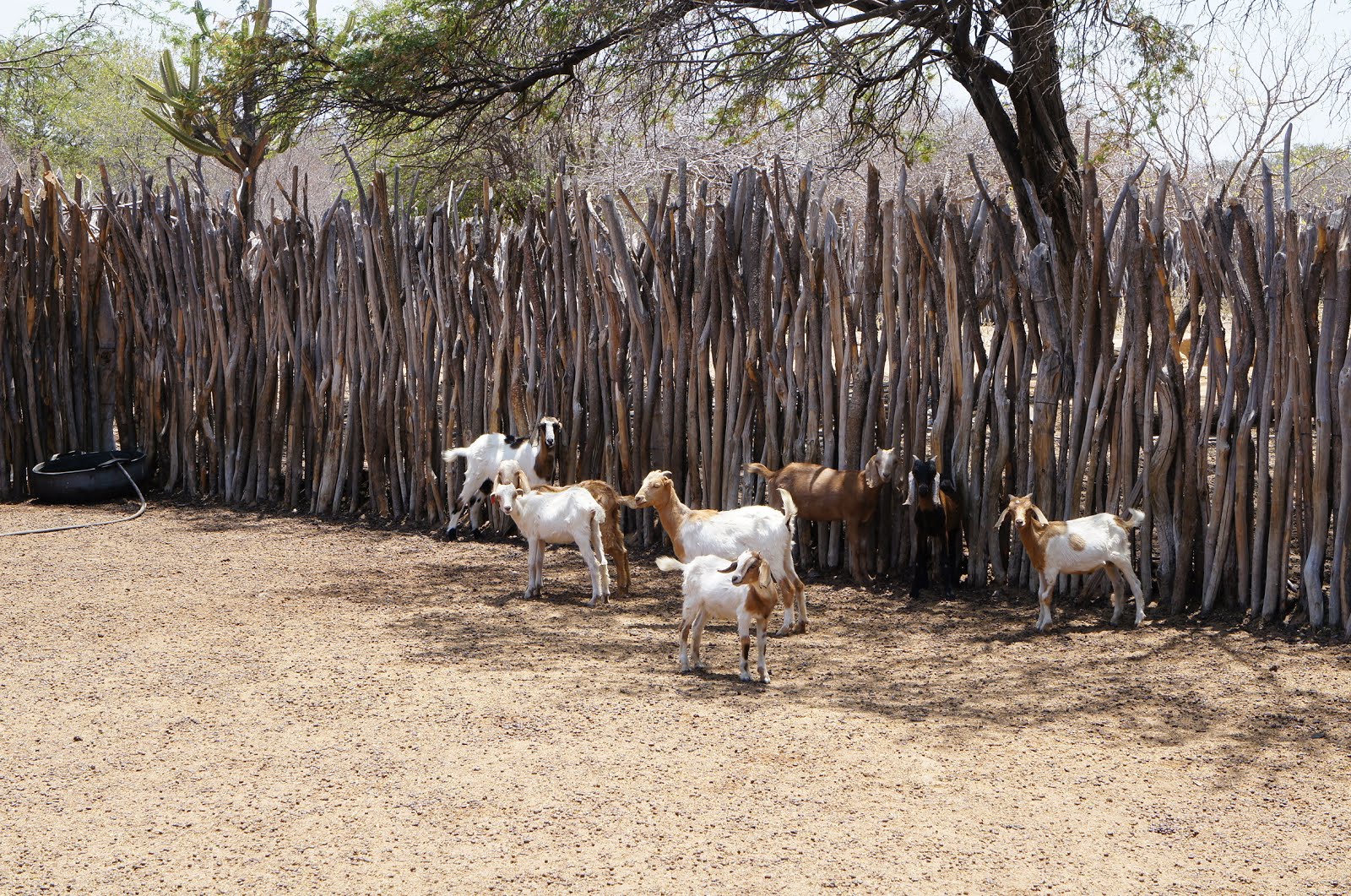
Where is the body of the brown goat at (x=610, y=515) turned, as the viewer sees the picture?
to the viewer's left

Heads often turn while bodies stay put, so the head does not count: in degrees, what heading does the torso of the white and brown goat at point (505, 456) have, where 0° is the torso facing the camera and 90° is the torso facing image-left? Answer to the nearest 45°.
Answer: approximately 270°

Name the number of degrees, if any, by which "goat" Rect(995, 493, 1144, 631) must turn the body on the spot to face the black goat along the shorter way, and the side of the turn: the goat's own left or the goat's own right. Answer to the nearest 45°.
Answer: approximately 45° to the goat's own right

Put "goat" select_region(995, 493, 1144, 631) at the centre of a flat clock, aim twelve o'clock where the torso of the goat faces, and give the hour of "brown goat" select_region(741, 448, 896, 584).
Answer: The brown goat is roughly at 1 o'clock from the goat.

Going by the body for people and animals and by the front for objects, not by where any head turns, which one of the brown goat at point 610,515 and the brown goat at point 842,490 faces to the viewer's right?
the brown goat at point 842,490

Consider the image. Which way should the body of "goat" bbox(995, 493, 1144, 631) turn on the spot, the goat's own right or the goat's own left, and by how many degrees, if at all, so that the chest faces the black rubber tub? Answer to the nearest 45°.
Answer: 0° — it already faces it

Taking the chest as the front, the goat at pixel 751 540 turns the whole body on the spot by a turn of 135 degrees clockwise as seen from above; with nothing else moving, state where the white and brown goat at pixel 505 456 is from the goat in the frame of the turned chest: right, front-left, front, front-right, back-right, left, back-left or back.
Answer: left

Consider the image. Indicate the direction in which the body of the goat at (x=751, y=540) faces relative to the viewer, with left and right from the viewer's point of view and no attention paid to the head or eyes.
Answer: facing to the left of the viewer

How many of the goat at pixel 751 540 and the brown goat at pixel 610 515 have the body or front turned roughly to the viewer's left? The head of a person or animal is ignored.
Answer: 2

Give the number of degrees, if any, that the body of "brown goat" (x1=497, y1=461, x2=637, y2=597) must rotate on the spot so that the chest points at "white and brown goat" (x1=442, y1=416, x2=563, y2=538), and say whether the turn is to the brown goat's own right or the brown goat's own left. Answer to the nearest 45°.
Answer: approximately 45° to the brown goat's own right

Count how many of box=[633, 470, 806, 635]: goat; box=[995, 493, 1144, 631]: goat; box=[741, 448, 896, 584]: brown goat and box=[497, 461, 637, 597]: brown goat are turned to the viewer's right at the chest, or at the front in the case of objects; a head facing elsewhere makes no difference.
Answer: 1

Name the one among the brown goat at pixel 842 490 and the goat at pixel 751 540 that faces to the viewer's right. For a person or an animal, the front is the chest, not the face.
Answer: the brown goat

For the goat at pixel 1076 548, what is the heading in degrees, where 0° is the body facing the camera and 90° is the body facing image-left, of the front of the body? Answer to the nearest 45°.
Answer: approximately 90°

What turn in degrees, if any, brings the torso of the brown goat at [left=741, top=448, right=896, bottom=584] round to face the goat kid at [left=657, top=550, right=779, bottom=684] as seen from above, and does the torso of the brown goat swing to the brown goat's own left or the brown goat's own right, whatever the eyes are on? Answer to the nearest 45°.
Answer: approximately 90° to the brown goat's own right

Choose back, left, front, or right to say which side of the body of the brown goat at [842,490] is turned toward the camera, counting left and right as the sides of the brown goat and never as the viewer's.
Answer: right

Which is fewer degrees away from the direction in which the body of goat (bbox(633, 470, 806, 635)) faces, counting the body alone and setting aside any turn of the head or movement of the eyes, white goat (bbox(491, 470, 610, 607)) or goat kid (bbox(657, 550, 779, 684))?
the white goat
